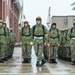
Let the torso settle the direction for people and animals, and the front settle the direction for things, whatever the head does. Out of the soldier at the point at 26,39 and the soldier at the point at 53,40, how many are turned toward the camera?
2

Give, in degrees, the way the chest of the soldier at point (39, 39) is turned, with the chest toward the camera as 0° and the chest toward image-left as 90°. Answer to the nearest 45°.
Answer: approximately 0°

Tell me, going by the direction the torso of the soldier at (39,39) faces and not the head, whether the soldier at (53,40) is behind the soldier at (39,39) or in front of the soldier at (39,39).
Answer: behind

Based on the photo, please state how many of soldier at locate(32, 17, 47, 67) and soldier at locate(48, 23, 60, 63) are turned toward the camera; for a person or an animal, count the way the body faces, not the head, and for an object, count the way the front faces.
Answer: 2

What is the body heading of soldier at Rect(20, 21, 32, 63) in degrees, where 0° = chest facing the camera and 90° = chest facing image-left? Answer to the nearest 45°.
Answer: approximately 0°

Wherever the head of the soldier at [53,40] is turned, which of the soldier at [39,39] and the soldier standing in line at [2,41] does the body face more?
the soldier

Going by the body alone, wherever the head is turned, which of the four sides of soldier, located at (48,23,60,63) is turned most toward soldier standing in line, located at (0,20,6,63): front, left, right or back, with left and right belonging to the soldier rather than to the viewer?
right

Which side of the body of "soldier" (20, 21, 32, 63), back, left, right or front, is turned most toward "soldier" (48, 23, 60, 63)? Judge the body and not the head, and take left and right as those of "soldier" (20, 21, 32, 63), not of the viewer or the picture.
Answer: left
